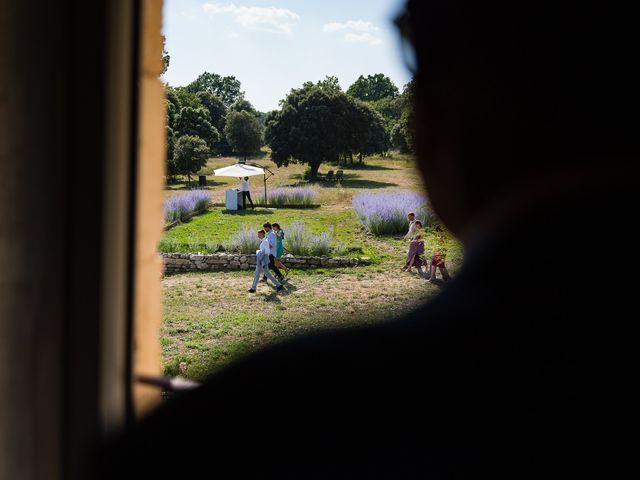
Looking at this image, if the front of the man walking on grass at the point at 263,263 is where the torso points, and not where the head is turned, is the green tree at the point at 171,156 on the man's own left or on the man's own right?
on the man's own right

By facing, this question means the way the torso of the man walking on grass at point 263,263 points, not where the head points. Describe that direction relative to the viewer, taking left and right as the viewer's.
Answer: facing to the left of the viewer

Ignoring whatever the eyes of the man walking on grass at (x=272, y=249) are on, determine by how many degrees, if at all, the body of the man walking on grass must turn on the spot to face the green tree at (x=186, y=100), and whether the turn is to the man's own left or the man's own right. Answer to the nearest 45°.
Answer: approximately 90° to the man's own right

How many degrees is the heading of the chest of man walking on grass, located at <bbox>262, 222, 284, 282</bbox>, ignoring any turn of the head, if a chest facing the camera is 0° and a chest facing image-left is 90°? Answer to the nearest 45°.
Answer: approximately 90°

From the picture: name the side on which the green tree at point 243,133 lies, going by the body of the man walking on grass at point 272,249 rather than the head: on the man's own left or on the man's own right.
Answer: on the man's own right

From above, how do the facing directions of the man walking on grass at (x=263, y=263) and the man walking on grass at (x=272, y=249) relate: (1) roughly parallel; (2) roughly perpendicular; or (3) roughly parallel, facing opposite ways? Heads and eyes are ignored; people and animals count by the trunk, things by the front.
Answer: roughly parallel

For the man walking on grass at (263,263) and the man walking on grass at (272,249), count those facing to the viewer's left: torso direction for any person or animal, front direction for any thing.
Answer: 2

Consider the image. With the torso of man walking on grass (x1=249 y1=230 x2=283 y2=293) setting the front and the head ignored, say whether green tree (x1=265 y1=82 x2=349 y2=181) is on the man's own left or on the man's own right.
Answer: on the man's own right

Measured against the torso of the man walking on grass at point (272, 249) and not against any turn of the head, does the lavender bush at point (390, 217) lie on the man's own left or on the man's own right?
on the man's own right

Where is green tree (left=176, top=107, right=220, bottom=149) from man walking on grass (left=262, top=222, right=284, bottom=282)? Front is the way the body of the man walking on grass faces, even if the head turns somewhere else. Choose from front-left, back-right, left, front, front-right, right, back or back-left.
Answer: right

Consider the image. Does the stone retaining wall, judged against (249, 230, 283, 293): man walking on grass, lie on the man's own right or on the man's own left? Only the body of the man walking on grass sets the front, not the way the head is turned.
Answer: on the man's own right

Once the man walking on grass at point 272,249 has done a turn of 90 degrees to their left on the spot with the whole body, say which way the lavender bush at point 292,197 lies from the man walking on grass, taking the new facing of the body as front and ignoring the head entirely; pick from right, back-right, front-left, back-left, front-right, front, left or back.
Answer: back

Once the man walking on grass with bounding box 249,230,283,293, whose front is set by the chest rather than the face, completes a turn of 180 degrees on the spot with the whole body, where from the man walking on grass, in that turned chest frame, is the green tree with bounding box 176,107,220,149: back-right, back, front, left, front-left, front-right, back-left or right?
left
